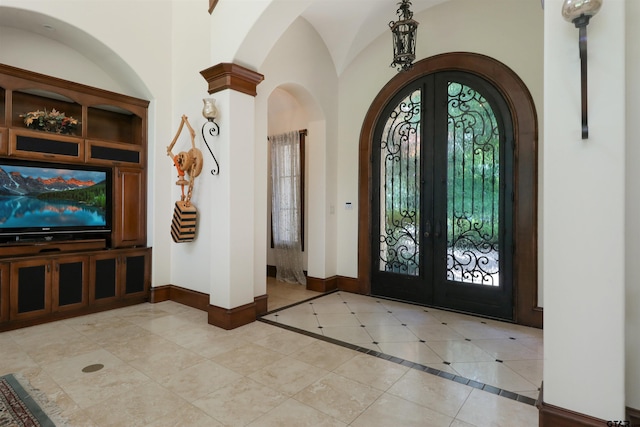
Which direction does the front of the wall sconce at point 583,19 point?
toward the camera

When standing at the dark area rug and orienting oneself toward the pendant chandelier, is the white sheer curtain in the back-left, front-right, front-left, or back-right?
front-left

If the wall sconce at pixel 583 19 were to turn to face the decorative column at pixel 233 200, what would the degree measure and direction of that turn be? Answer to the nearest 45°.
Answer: approximately 90° to its right

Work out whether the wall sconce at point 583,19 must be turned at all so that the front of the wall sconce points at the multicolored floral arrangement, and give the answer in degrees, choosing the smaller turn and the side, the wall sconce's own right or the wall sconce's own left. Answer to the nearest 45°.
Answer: approximately 90° to the wall sconce's own right

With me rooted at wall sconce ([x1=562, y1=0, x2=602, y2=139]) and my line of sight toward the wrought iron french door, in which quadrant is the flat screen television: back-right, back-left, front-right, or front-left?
front-left

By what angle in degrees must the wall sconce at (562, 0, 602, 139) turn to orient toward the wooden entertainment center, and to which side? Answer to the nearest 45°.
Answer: approximately 90° to its right

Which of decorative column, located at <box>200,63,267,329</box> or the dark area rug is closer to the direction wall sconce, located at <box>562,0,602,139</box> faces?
the dark area rug

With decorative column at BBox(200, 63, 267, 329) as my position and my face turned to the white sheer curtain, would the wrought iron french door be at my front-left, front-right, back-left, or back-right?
front-right

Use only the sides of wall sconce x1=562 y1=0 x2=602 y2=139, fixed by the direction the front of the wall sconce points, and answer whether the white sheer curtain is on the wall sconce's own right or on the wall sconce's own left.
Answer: on the wall sconce's own right

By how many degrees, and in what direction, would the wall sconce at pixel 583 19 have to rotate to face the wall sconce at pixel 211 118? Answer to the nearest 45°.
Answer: approximately 90° to its right

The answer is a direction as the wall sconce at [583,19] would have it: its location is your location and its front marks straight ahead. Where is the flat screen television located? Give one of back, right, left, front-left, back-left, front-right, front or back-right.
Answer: right

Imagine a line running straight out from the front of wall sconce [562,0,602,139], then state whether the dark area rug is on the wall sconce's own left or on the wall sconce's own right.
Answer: on the wall sconce's own right

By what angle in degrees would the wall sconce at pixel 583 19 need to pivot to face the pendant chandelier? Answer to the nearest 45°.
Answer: approximately 135° to its right
